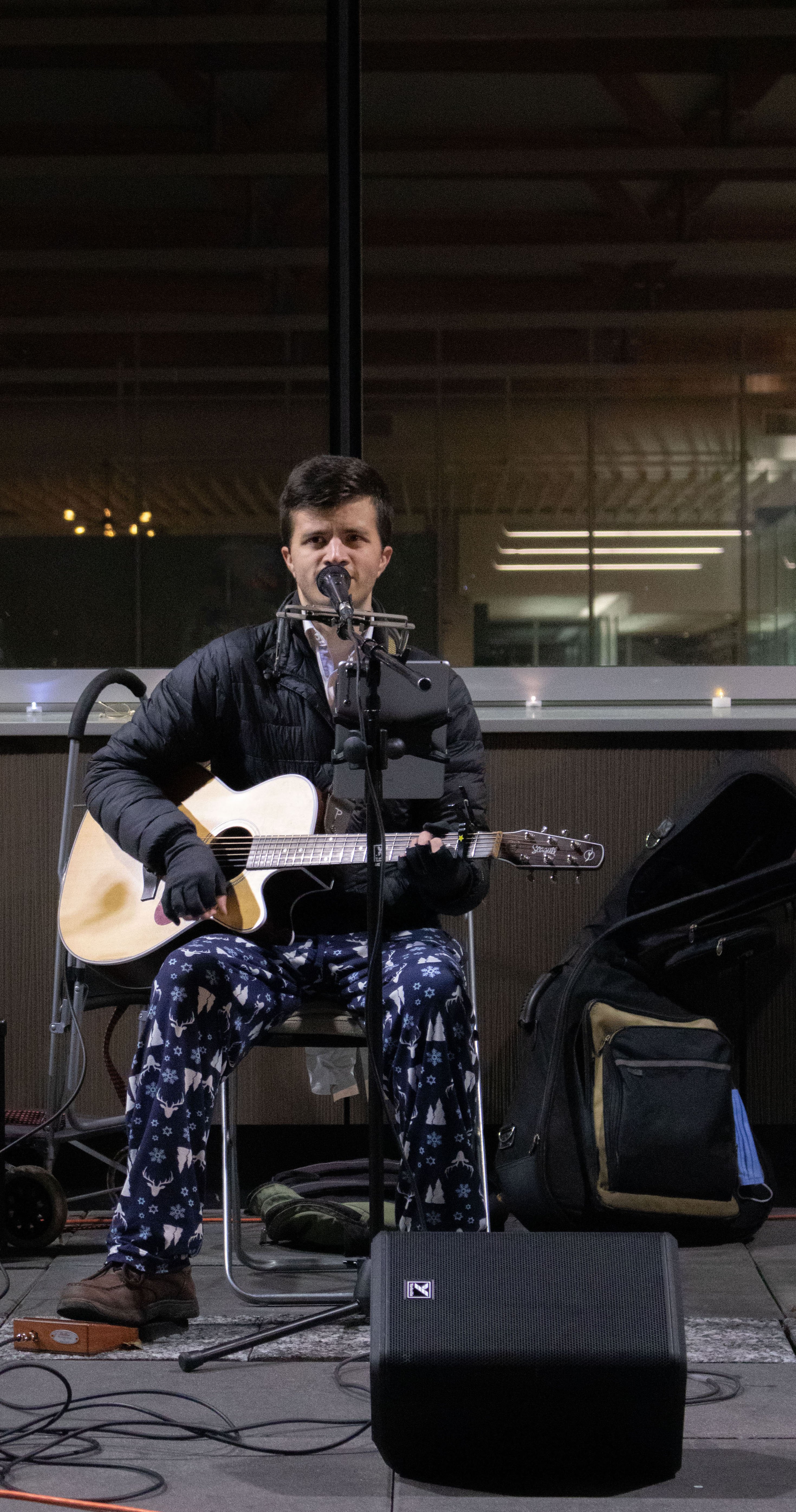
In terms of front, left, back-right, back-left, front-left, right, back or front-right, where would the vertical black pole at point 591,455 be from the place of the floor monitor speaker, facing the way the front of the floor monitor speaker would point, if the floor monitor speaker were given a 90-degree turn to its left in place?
left

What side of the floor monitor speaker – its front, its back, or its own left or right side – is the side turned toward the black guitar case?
back

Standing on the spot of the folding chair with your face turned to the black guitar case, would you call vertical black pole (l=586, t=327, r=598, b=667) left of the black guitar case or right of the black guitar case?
left

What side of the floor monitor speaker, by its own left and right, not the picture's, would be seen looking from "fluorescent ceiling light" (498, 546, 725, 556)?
back

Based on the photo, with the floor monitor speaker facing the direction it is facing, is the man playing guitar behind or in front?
behind

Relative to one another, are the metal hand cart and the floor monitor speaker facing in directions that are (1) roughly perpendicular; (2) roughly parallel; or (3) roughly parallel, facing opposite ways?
roughly perpendicular

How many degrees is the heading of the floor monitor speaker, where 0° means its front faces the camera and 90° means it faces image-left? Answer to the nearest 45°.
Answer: approximately 0°

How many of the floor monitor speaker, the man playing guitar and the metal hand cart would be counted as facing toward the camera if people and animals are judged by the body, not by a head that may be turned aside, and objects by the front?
2
